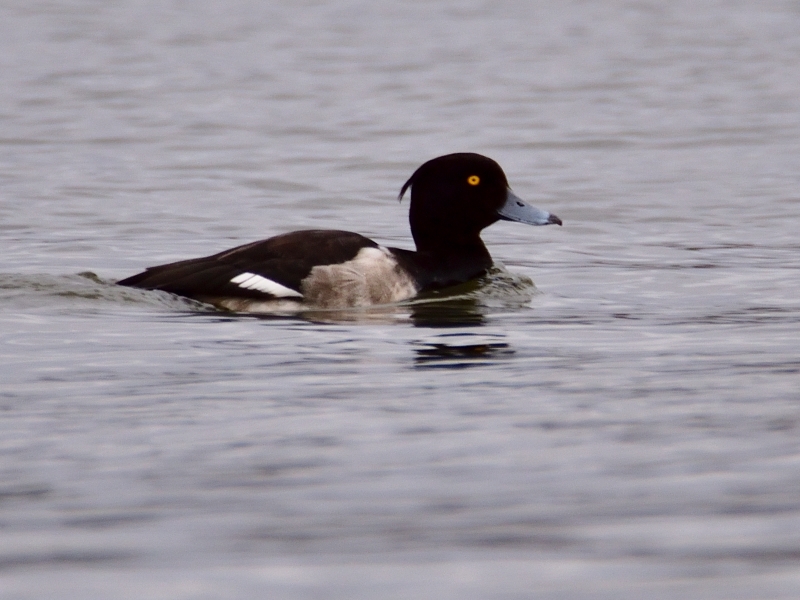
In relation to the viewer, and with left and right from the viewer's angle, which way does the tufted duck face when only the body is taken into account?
facing to the right of the viewer
